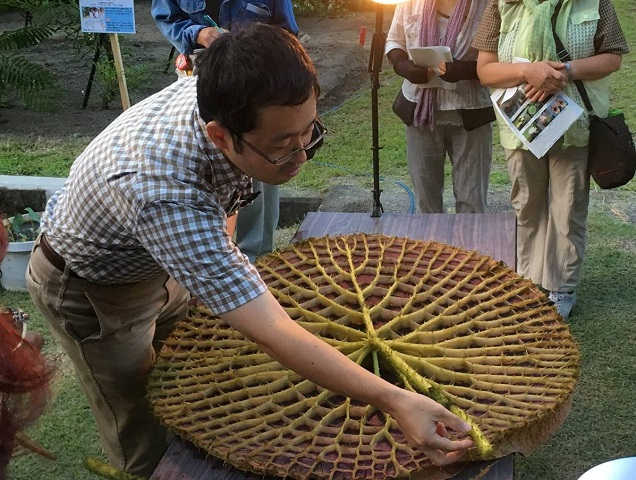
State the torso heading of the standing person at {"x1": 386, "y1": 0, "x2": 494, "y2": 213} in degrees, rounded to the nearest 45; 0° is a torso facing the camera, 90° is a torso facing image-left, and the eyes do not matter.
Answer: approximately 0°

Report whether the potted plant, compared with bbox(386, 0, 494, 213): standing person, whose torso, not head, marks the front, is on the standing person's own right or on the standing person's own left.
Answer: on the standing person's own right

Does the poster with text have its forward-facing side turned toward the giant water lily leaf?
yes

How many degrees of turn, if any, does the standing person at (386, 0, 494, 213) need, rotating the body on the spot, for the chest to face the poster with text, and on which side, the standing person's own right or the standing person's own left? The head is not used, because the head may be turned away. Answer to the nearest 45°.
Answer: approximately 90° to the standing person's own right

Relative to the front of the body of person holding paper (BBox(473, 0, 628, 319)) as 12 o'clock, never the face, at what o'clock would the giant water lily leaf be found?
The giant water lily leaf is roughly at 12 o'clock from the person holding paper.

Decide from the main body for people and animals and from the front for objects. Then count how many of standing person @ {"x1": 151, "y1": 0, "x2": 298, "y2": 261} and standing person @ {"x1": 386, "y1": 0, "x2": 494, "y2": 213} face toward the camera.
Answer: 2

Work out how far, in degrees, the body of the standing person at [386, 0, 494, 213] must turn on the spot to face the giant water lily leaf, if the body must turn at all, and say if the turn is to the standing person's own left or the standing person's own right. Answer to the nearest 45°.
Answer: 0° — they already face it

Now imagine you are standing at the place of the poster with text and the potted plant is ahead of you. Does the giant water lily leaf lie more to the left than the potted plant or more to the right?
left

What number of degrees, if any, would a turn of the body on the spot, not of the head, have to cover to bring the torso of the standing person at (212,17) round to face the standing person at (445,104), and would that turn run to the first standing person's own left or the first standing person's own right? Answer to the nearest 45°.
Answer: approximately 45° to the first standing person's own left

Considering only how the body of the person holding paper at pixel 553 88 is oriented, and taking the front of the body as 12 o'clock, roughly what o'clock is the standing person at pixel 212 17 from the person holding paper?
The standing person is roughly at 3 o'clock from the person holding paper.
